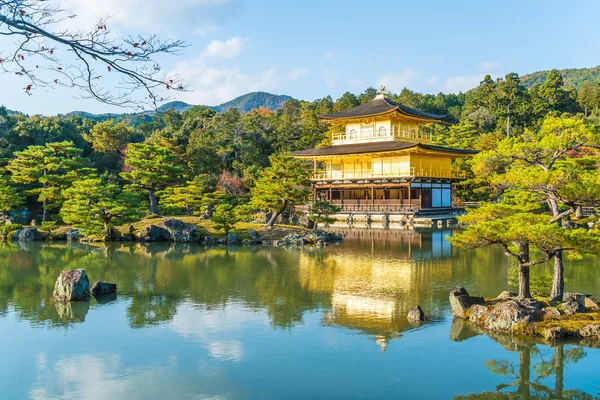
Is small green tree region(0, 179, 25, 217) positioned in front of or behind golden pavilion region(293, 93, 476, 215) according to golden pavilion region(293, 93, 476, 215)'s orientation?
in front

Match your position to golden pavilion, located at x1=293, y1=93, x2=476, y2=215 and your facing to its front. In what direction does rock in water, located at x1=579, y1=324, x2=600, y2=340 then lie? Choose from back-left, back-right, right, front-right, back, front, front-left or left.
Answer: front-left

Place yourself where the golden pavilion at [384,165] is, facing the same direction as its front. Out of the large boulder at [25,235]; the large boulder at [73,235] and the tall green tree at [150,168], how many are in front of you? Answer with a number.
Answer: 3

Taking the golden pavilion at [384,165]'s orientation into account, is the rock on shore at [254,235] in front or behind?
in front

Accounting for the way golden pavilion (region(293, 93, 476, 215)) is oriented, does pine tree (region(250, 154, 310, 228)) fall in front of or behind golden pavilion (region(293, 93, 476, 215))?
in front

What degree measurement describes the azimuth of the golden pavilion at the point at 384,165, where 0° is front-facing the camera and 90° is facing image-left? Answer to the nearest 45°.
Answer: approximately 45°

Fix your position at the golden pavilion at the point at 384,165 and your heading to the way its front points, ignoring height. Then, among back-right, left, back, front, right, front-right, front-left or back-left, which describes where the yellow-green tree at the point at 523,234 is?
front-left

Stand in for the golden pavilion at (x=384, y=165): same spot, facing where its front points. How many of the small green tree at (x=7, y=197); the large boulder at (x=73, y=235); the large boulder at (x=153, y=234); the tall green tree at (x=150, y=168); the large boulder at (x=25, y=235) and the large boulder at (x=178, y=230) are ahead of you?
6

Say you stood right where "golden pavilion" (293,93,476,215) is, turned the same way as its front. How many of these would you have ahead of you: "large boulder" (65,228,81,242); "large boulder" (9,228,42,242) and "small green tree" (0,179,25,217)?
3
